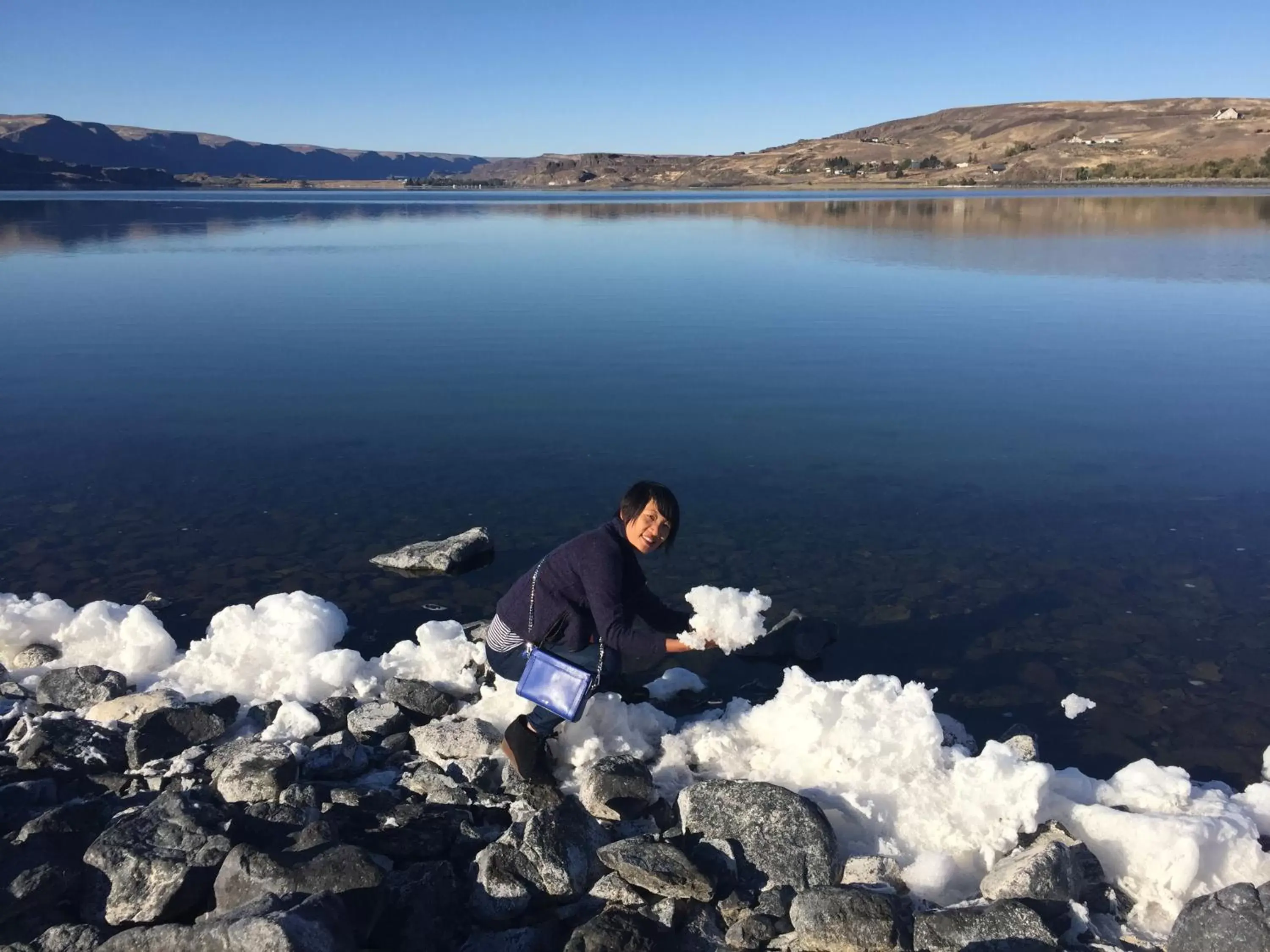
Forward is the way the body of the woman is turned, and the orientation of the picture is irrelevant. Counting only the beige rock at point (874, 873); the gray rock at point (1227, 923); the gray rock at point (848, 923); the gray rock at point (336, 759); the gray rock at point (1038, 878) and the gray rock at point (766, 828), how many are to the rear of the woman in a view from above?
1

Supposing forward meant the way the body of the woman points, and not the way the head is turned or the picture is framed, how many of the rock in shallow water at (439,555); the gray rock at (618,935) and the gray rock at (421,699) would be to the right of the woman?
1

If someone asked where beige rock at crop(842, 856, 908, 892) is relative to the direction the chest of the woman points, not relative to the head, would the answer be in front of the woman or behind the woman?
in front

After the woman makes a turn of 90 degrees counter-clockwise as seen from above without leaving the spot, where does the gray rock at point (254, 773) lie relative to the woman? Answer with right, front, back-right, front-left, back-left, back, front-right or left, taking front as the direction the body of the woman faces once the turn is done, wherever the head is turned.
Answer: left

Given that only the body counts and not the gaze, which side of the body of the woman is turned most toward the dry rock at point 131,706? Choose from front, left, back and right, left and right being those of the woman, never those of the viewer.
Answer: back

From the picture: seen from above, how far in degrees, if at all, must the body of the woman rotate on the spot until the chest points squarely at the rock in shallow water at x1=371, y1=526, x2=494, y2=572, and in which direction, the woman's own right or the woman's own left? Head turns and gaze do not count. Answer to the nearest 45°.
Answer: approximately 90° to the woman's own left

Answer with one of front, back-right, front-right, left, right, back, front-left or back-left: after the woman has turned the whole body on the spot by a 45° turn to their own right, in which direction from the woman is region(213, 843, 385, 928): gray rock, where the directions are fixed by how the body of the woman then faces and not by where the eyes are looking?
right

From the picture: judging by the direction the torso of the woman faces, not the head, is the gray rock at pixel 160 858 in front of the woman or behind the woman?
behind

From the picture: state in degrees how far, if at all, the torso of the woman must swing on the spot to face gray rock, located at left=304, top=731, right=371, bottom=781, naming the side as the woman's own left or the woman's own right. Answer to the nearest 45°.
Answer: approximately 180°

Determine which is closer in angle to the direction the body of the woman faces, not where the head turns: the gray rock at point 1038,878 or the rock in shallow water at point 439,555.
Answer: the gray rock

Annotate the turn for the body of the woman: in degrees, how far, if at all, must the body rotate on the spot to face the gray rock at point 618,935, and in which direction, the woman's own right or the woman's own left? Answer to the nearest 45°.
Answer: approximately 90° to the woman's own right

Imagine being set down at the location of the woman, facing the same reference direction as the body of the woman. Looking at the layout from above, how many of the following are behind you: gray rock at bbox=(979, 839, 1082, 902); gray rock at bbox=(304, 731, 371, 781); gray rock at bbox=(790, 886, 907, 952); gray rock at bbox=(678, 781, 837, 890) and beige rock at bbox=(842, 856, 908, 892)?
1

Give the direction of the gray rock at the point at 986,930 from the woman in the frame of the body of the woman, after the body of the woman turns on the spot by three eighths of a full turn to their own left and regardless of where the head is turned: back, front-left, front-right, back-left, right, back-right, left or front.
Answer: back

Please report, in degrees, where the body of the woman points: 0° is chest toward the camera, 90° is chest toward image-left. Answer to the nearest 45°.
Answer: approximately 270°

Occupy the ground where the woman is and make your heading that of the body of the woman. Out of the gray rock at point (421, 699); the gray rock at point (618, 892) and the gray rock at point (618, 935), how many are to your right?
2

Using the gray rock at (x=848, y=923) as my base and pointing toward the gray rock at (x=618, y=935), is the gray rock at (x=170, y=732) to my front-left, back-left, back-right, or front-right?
front-right

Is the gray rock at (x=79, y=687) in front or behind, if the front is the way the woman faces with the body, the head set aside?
behind

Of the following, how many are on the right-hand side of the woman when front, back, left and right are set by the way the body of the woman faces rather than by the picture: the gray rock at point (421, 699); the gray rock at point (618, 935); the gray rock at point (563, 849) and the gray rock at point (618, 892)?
3
